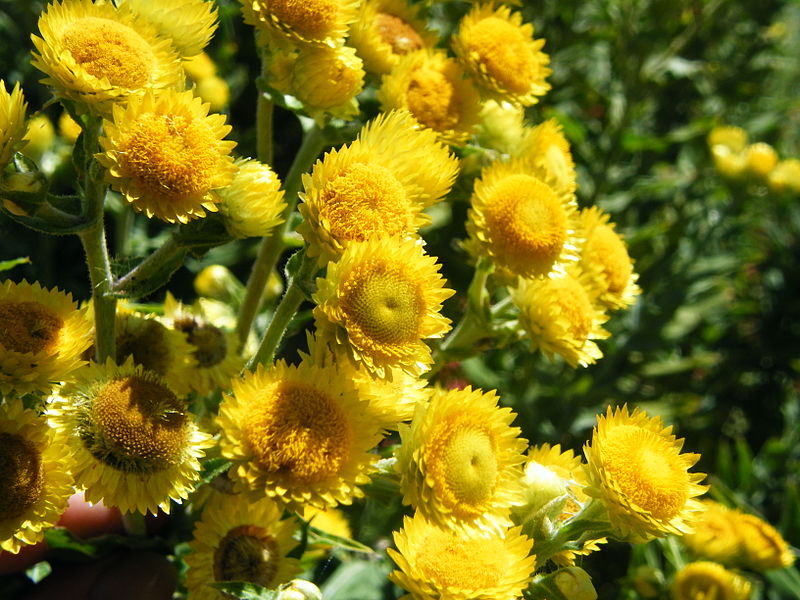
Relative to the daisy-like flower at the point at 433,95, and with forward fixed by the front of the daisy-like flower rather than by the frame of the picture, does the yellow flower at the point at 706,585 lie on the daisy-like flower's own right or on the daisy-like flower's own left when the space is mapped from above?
on the daisy-like flower's own left

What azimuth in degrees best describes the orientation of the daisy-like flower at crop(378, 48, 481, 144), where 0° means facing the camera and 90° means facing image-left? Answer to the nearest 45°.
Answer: approximately 0°

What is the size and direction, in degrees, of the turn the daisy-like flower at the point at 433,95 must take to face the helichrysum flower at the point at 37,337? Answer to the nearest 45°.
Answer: approximately 45° to its right
